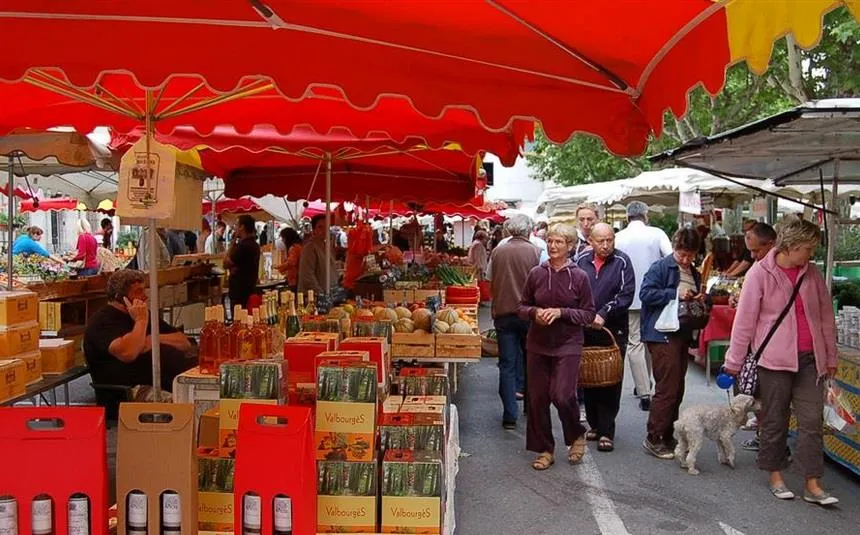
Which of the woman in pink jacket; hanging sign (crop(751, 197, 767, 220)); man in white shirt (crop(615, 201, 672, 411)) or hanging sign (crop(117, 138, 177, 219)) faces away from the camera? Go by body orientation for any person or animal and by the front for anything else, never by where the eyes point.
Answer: the man in white shirt

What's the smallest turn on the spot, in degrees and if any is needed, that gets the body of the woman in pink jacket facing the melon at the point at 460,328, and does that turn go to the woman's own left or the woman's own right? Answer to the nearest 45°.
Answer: approximately 135° to the woman's own right

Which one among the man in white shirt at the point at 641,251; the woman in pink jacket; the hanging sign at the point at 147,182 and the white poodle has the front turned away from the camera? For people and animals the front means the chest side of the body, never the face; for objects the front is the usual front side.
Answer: the man in white shirt

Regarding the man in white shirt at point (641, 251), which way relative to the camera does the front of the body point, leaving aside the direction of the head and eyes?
away from the camera

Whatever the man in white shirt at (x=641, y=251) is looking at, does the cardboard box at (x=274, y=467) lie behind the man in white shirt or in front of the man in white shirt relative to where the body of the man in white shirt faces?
behind

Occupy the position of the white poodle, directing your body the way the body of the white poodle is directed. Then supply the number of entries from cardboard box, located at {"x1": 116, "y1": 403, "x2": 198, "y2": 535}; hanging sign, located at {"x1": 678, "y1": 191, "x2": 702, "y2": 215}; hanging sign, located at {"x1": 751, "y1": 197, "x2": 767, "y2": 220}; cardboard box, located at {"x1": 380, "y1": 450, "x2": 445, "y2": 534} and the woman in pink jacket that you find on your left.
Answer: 2

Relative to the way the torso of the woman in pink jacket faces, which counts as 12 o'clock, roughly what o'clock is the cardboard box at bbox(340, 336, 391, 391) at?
The cardboard box is roughly at 3 o'clock from the woman in pink jacket.
